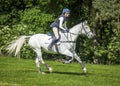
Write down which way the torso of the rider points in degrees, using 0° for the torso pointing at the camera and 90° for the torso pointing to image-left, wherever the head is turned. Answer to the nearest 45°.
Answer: approximately 270°
